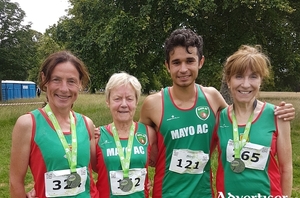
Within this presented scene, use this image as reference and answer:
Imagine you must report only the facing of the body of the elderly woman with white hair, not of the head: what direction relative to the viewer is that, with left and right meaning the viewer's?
facing the viewer

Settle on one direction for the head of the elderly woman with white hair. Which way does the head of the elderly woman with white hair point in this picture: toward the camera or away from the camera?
toward the camera
